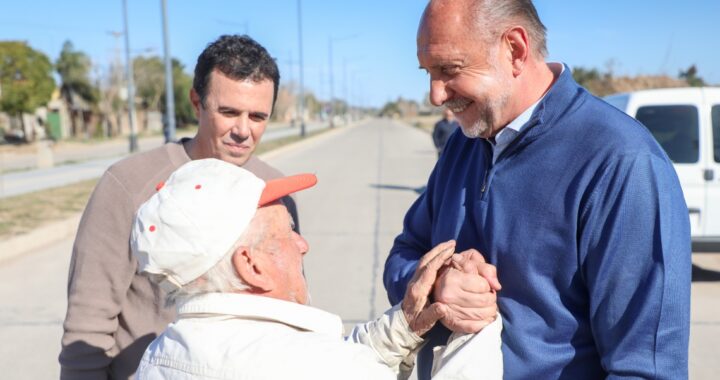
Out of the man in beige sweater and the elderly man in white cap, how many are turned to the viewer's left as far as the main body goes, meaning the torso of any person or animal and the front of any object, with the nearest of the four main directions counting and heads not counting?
0

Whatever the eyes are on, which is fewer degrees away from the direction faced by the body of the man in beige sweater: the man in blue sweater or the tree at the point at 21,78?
the man in blue sweater

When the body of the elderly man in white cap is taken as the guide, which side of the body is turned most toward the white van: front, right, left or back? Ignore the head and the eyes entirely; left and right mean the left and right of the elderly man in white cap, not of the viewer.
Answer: front

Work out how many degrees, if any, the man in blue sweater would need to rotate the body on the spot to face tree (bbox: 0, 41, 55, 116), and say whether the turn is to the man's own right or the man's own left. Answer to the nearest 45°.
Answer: approximately 90° to the man's own right

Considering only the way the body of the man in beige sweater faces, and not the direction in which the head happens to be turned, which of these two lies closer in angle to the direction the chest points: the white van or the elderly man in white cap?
the elderly man in white cap

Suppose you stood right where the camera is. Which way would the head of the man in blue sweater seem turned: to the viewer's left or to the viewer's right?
to the viewer's left

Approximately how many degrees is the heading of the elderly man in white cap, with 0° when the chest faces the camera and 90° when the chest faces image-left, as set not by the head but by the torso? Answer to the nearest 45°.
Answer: approximately 225°

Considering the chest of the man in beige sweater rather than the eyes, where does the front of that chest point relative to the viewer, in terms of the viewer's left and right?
facing the viewer and to the right of the viewer

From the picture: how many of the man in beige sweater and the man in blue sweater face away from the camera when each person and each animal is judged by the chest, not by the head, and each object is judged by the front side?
0

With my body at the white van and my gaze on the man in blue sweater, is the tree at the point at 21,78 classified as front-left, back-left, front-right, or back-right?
back-right

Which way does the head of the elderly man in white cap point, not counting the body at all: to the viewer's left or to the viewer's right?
to the viewer's right

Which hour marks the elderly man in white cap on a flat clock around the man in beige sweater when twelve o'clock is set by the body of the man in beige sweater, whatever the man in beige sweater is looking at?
The elderly man in white cap is roughly at 1 o'clock from the man in beige sweater.

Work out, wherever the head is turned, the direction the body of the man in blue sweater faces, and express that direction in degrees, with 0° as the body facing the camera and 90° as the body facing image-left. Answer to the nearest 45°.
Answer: approximately 45°

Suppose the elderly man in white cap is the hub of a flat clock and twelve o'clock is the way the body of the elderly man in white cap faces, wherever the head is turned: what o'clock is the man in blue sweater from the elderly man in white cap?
The man in blue sweater is roughly at 1 o'clock from the elderly man in white cap.

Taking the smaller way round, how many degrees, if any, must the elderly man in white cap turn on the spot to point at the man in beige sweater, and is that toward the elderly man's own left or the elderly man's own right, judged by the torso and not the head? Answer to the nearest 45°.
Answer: approximately 90° to the elderly man's own left

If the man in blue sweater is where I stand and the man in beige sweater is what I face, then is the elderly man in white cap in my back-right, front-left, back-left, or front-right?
front-left
